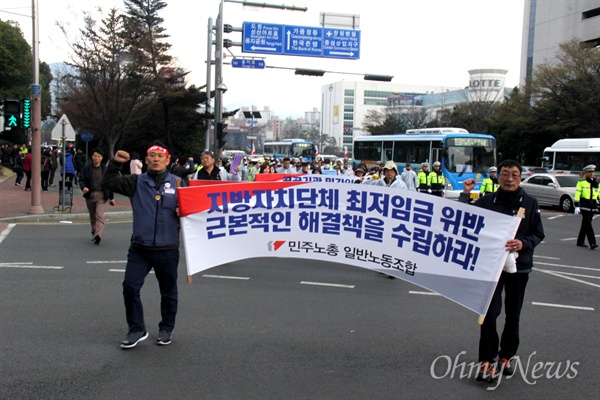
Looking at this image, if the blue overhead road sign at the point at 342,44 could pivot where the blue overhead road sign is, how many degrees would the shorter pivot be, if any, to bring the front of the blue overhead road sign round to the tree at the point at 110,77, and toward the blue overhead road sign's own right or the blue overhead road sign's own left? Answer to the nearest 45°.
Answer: approximately 90° to the blue overhead road sign's own right

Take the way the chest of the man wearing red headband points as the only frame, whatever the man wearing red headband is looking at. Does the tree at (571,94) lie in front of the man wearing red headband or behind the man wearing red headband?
behind

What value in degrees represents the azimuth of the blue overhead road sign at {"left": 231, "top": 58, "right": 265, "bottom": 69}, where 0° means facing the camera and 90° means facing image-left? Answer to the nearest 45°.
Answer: approximately 0°

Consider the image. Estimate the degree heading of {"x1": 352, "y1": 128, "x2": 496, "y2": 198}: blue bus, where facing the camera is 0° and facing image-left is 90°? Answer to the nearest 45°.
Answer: approximately 315°

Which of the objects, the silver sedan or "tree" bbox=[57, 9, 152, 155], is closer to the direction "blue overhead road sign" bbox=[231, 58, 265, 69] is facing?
the silver sedan

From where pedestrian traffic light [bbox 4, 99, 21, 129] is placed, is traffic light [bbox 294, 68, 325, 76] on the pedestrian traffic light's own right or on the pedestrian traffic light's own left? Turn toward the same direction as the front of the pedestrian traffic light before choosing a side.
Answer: on the pedestrian traffic light's own left

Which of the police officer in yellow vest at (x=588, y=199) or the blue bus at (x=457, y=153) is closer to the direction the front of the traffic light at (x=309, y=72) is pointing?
the blue bus

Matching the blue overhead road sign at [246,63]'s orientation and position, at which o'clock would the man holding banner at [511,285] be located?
The man holding banner is roughly at 12 o'clock from the blue overhead road sign.

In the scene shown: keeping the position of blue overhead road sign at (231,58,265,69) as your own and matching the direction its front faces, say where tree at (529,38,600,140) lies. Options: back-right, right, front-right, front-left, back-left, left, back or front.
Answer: back-left
